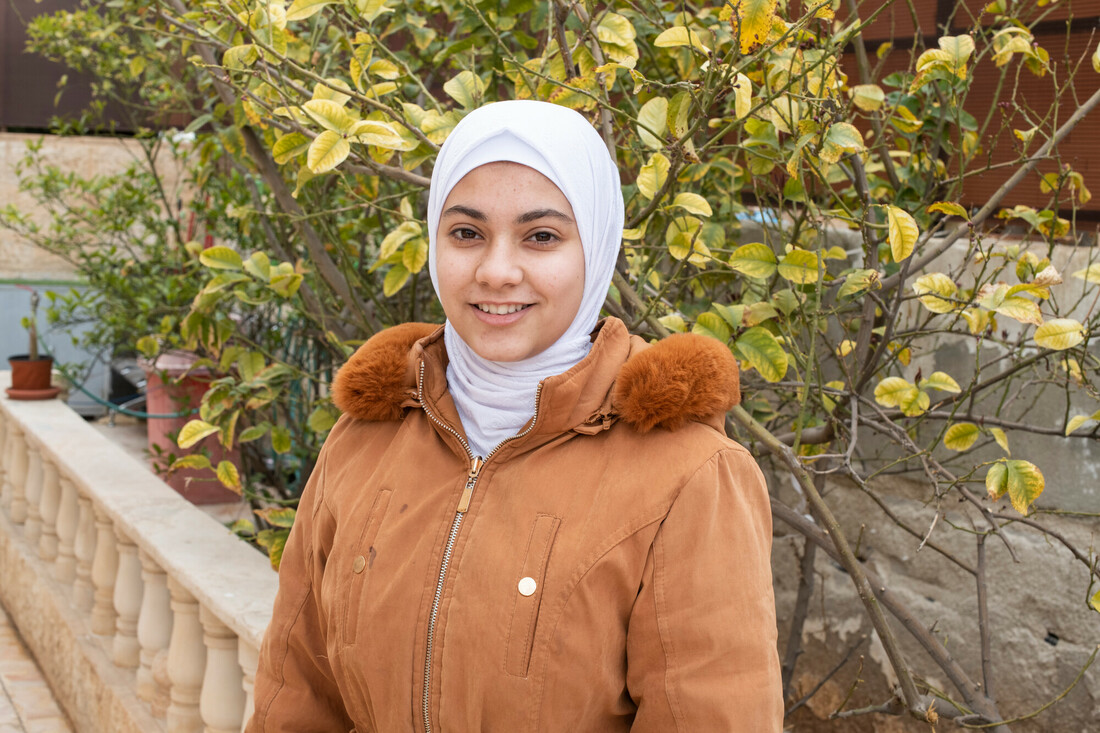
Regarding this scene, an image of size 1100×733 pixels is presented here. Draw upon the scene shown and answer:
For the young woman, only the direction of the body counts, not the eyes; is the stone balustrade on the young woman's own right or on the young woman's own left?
on the young woman's own right

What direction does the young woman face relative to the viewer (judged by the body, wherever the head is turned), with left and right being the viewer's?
facing the viewer and to the left of the viewer

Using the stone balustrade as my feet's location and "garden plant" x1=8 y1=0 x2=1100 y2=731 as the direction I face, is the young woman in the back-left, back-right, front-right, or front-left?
front-right

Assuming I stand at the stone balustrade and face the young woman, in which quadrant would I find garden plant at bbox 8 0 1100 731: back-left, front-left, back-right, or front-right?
front-left

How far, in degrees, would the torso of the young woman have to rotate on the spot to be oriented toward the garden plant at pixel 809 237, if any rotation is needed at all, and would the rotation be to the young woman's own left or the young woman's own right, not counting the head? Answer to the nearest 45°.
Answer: approximately 180°
